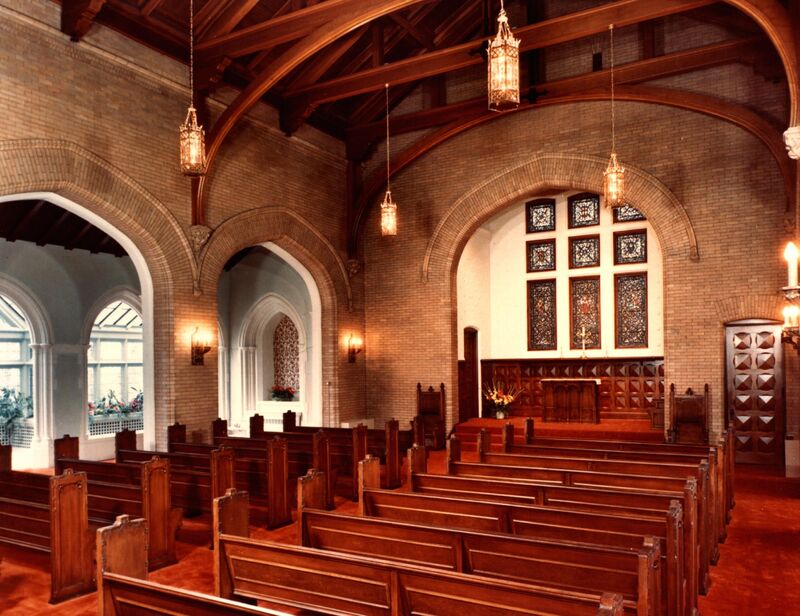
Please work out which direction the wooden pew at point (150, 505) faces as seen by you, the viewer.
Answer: facing away from the viewer and to the right of the viewer

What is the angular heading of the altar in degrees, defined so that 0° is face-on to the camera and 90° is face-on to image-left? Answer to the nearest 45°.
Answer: approximately 0°

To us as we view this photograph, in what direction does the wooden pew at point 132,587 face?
facing away from the viewer and to the right of the viewer

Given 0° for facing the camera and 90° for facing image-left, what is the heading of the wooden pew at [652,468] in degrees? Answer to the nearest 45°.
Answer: approximately 180°

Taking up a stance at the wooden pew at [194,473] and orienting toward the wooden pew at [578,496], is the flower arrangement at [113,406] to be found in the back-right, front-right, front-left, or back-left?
back-left

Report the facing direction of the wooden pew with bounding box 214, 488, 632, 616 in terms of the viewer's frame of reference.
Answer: facing away from the viewer and to the right of the viewer

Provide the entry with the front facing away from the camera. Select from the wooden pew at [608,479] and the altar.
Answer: the wooden pew

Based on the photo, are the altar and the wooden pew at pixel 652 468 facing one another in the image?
yes
